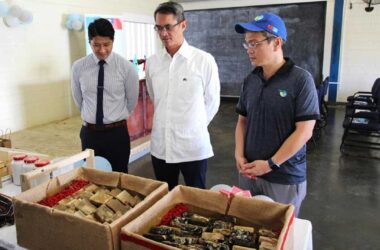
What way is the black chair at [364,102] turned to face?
to the viewer's left

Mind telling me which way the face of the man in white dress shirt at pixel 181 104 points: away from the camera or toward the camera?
toward the camera

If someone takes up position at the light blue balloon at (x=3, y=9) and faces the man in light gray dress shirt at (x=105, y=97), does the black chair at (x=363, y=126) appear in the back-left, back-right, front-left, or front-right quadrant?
front-left

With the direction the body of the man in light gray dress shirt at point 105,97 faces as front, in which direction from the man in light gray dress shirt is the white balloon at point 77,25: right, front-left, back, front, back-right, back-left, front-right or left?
back

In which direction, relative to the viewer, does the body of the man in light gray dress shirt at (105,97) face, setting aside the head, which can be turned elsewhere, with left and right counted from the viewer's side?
facing the viewer

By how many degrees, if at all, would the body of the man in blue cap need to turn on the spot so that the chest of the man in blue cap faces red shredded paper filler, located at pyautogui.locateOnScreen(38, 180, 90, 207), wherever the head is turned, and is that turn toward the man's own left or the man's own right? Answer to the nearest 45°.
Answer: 0° — they already face it

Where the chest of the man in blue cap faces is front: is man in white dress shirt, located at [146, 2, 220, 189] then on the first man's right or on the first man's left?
on the first man's right

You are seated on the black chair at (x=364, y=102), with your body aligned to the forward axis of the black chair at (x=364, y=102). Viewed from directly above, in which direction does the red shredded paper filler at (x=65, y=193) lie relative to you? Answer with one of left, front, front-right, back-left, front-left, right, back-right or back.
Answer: left

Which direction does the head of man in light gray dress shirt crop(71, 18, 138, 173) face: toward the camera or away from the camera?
toward the camera

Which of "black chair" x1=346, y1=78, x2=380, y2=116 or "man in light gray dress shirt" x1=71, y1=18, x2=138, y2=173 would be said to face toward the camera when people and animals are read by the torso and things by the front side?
the man in light gray dress shirt

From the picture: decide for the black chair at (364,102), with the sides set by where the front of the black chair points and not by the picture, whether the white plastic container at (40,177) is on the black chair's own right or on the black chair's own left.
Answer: on the black chair's own left

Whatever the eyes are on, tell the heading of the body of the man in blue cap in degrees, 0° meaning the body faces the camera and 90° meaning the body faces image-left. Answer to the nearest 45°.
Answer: approximately 45°

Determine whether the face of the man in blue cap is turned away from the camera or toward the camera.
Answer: toward the camera

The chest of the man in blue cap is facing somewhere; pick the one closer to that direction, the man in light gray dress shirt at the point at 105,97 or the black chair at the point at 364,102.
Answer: the man in light gray dress shirt

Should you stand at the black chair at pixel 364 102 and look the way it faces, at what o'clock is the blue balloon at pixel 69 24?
The blue balloon is roughly at 11 o'clock from the black chair.

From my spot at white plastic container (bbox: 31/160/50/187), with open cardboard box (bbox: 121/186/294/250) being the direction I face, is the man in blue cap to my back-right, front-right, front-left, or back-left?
front-left
